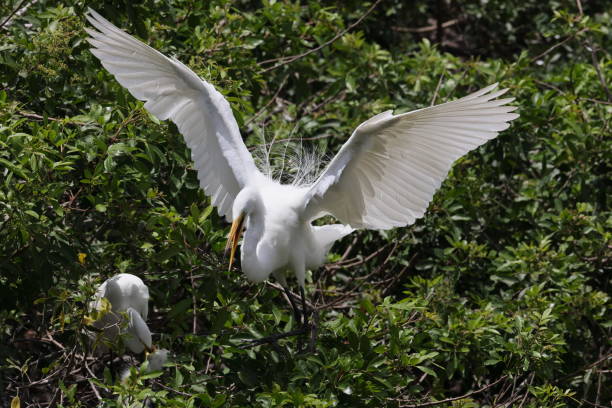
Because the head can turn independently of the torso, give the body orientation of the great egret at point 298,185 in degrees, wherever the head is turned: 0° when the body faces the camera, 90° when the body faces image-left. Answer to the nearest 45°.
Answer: approximately 45°

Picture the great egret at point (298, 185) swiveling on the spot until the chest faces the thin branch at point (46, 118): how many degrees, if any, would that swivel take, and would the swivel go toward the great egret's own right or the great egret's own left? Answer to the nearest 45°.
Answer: approximately 45° to the great egret's own right

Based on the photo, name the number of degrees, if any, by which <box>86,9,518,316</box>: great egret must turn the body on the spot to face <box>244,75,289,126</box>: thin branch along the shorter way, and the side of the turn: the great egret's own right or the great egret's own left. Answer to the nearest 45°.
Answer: approximately 135° to the great egret's own right

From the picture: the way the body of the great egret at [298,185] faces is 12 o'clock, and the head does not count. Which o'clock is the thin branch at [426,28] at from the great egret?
The thin branch is roughly at 5 o'clock from the great egret.

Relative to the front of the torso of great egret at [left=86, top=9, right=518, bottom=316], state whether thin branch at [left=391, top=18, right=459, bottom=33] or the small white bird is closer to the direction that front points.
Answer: the small white bird
